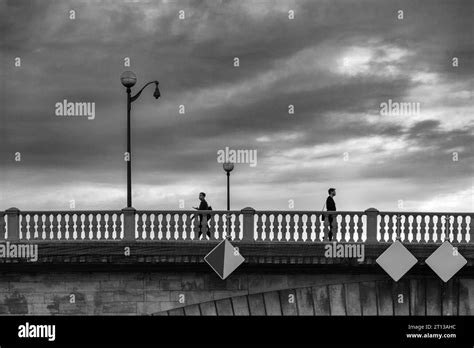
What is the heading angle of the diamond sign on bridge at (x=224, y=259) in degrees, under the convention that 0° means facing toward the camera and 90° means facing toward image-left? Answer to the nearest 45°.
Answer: approximately 0°
